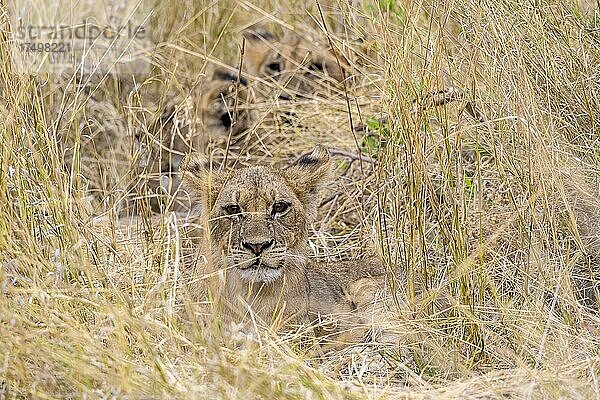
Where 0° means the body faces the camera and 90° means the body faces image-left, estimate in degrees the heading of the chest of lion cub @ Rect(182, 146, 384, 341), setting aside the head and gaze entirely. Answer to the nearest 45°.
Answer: approximately 45°

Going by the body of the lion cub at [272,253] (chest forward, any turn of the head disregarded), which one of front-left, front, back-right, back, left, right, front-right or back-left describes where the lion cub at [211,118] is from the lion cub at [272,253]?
back-right
